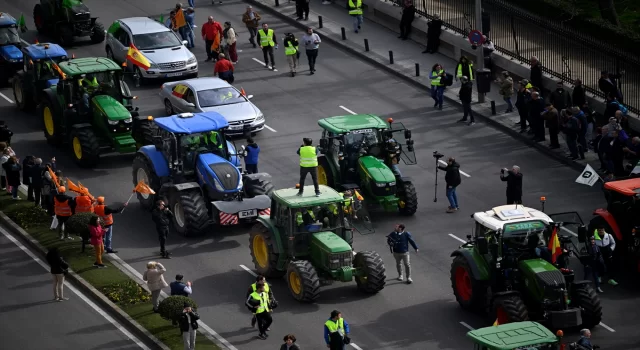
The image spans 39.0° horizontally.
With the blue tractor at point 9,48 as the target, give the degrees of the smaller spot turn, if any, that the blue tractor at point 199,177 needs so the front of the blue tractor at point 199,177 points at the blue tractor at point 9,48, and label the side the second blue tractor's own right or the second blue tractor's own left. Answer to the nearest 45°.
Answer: approximately 180°

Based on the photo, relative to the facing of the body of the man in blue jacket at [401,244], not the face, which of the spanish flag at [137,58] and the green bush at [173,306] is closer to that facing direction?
the green bush

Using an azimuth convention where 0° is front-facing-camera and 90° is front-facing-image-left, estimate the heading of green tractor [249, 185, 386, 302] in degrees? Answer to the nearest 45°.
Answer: approximately 315°

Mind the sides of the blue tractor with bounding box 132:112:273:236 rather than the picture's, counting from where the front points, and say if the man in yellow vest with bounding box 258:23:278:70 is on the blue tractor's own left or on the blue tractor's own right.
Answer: on the blue tractor's own left

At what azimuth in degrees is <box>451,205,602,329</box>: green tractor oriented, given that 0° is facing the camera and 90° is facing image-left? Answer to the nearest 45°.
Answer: approximately 315°

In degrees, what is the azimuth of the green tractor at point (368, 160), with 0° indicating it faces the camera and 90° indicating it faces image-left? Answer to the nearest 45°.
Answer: approximately 315°

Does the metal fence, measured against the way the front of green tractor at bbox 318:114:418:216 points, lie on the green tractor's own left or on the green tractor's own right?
on the green tractor's own left

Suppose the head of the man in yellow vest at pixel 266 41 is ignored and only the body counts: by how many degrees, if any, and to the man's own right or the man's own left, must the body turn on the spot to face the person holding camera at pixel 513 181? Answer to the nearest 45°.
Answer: approximately 45° to the man's own left

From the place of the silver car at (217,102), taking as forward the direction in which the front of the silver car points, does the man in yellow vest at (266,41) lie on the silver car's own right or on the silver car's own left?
on the silver car's own left

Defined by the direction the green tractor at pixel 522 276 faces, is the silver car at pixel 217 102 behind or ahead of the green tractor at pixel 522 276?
behind

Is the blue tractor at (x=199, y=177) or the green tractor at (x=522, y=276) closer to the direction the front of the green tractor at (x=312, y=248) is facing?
the green tractor
